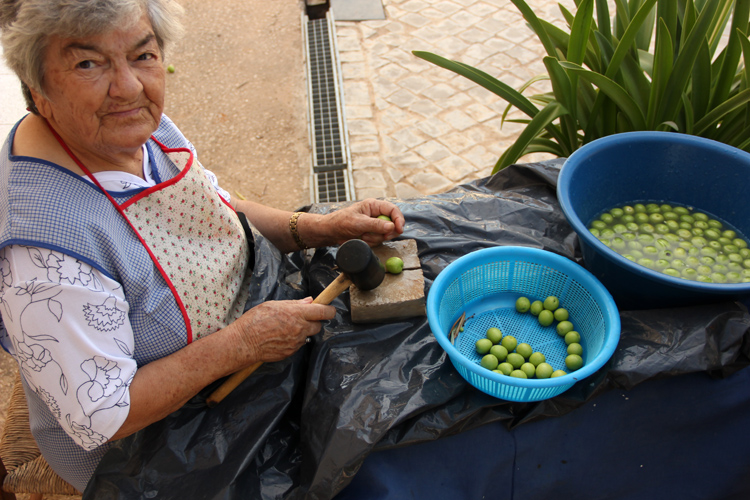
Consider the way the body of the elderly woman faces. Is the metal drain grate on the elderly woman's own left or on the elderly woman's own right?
on the elderly woman's own left

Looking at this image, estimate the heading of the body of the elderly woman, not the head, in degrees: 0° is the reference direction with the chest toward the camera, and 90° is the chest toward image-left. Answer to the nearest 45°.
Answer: approximately 315°

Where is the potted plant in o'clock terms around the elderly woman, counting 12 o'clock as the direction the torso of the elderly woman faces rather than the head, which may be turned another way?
The potted plant is roughly at 10 o'clock from the elderly woman.

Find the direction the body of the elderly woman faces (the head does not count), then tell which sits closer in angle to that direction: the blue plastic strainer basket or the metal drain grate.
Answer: the blue plastic strainer basket
